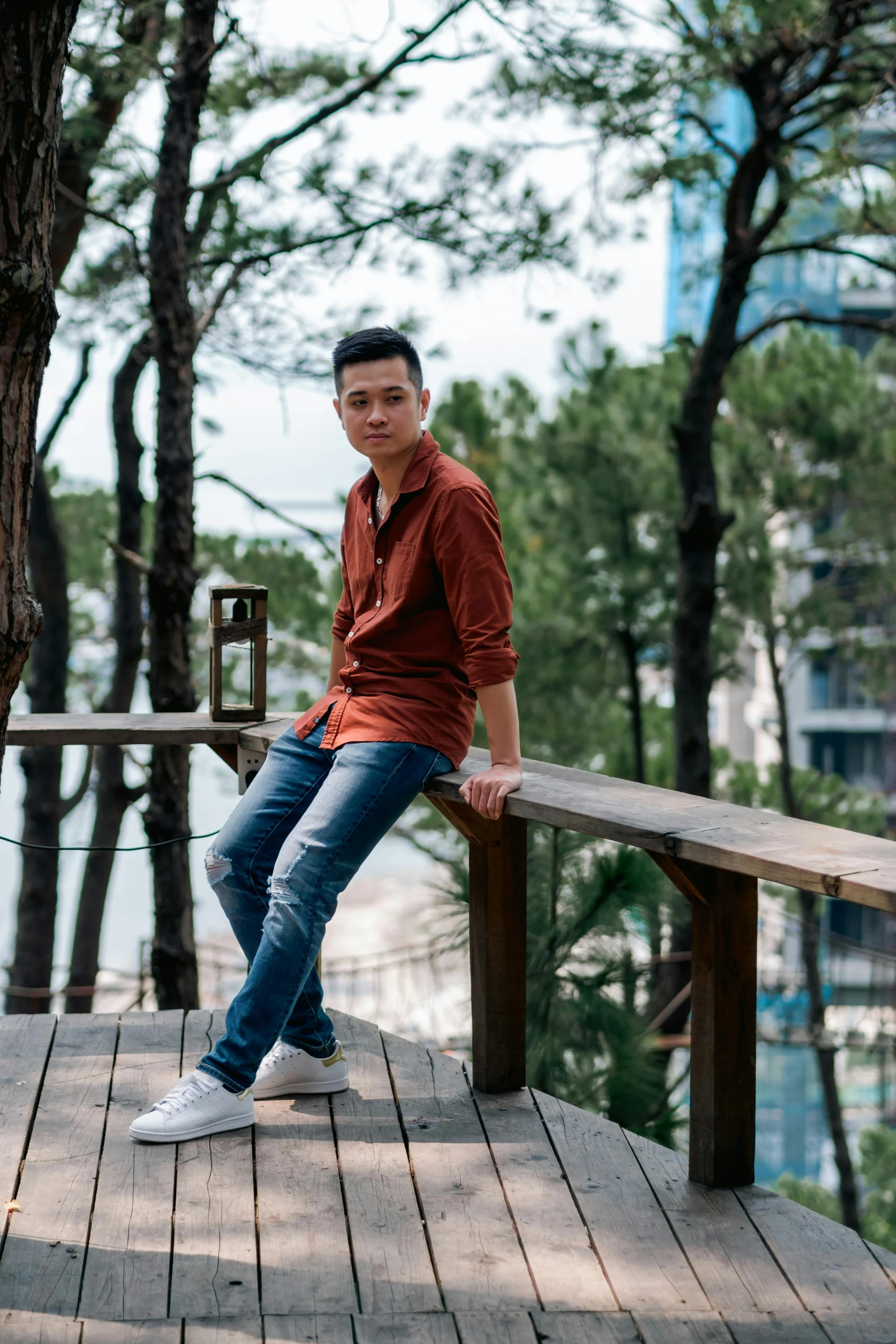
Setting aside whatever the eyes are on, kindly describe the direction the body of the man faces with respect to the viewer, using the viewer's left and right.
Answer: facing the viewer and to the left of the viewer

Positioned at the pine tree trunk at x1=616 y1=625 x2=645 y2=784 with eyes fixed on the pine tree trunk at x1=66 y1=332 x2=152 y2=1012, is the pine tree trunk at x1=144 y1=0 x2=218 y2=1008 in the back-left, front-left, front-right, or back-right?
front-left

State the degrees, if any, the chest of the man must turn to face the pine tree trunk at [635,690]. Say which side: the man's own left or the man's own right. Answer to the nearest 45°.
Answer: approximately 135° to the man's own right

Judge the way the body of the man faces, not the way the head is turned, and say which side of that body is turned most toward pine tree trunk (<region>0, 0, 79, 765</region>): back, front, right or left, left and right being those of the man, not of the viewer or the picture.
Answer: front

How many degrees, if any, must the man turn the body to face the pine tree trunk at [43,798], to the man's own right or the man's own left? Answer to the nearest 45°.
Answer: approximately 135° to the man's own right

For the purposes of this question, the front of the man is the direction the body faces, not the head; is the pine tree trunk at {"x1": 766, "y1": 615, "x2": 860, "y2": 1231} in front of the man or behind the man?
behind

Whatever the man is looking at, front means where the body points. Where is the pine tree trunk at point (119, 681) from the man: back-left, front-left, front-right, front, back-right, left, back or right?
back-right
